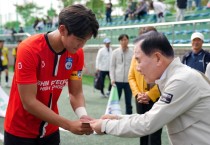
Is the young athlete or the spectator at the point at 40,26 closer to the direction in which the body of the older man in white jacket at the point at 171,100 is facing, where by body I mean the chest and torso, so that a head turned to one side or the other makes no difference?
the young athlete

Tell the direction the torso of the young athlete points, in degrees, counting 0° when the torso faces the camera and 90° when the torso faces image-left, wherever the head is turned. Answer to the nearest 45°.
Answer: approximately 315°

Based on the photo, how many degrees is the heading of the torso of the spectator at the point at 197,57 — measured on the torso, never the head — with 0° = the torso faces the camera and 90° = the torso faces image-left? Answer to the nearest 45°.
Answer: approximately 0°

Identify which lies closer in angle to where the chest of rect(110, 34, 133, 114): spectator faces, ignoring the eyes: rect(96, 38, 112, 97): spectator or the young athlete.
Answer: the young athlete

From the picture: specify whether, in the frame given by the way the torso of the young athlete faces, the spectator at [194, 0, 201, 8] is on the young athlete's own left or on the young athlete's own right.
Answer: on the young athlete's own left

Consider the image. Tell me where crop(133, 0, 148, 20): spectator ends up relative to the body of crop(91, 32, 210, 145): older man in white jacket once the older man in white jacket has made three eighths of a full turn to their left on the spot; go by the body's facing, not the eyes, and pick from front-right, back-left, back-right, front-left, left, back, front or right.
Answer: back-left

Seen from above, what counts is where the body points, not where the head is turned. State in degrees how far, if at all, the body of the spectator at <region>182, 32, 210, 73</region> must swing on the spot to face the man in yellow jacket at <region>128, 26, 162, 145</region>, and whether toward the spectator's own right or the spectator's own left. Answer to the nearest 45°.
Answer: approximately 45° to the spectator's own right

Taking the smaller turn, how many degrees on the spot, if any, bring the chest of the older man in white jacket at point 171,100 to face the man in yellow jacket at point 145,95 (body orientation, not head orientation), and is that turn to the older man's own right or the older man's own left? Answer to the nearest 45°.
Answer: approximately 90° to the older man's own right

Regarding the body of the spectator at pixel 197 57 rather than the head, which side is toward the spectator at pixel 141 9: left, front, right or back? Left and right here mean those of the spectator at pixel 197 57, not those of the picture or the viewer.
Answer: back

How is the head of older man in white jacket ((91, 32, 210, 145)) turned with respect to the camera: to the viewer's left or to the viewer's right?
to the viewer's left

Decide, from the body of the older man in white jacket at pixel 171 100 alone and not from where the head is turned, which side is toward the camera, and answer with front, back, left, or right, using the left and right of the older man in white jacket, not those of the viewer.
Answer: left
